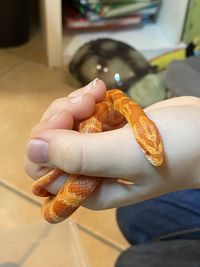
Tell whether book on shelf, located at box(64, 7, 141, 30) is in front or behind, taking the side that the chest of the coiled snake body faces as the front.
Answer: behind

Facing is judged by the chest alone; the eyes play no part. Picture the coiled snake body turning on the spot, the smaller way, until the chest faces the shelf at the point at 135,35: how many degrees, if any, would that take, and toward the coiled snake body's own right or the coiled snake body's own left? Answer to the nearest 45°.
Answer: approximately 135° to the coiled snake body's own left

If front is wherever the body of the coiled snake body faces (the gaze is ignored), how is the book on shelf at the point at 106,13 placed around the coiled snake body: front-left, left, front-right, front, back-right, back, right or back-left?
back-left
